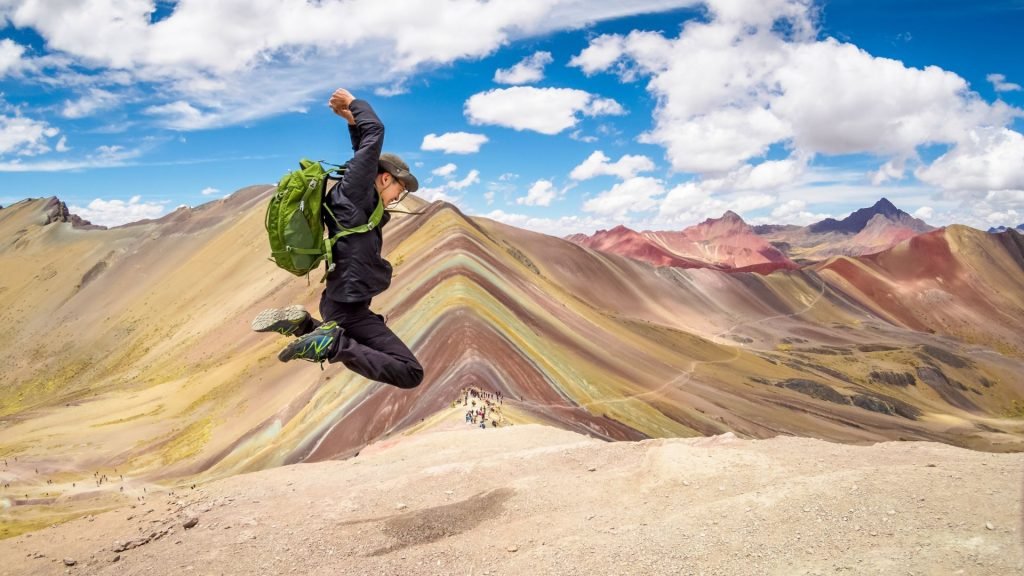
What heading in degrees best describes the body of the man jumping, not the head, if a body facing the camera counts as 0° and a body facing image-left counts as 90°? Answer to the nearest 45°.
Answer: approximately 270°

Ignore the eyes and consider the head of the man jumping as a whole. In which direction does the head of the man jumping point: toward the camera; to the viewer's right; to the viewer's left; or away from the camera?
to the viewer's right
